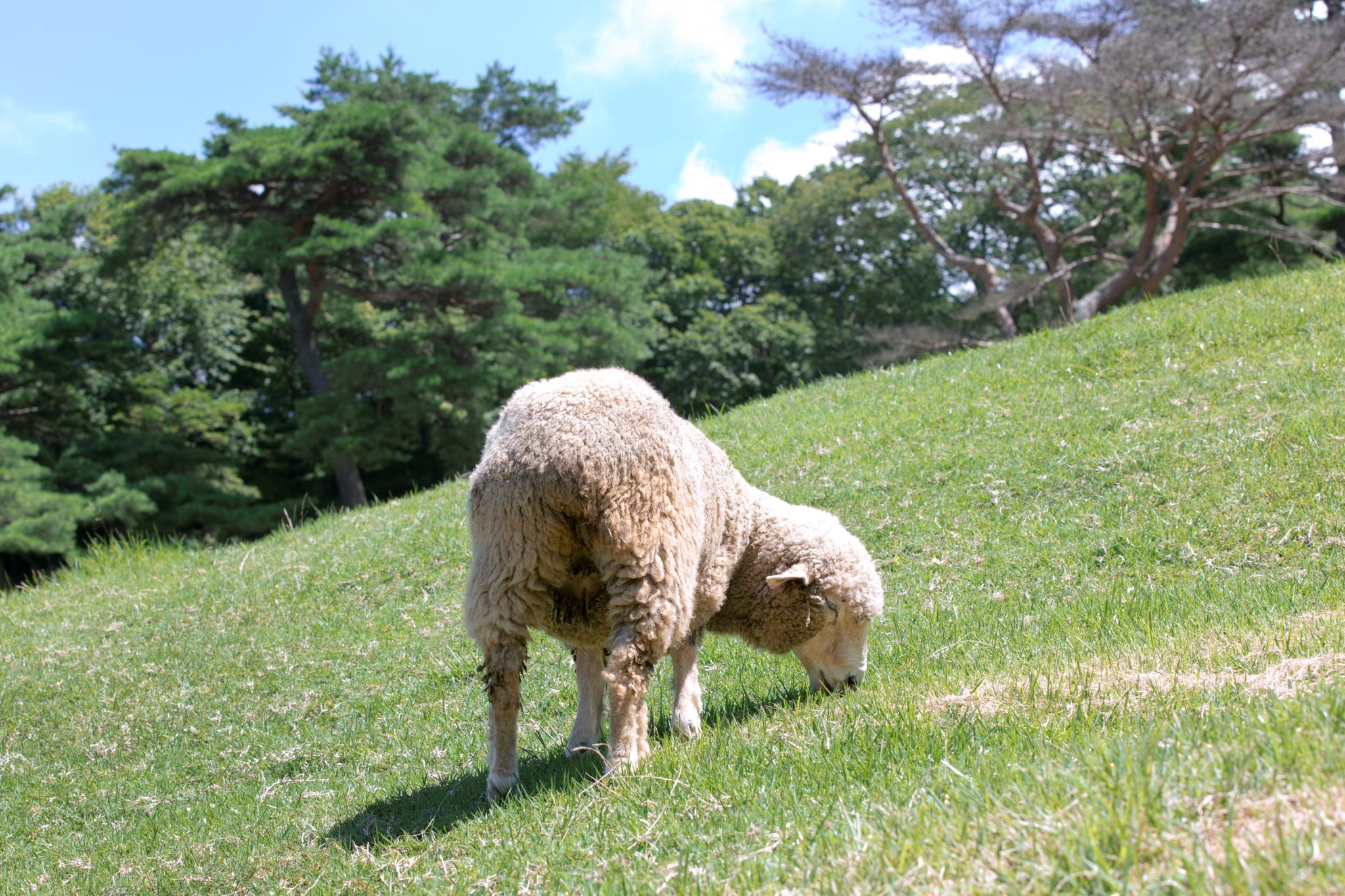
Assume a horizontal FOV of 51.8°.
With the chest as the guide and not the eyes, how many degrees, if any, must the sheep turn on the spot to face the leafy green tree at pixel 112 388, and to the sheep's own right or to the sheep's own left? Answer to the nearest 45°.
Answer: approximately 90° to the sheep's own left

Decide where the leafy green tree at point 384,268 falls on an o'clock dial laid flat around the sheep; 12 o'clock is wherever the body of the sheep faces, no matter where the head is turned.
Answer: The leafy green tree is roughly at 10 o'clock from the sheep.

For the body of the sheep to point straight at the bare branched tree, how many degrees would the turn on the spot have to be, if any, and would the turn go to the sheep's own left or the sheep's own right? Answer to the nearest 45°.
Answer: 0° — it already faces it

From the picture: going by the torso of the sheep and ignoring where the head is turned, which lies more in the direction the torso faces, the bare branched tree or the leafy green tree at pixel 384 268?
the bare branched tree

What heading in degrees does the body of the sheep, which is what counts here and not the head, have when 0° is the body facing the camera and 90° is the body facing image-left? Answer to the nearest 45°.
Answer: approximately 225°

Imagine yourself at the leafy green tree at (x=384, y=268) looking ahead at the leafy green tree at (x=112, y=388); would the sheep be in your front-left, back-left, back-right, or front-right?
back-left
